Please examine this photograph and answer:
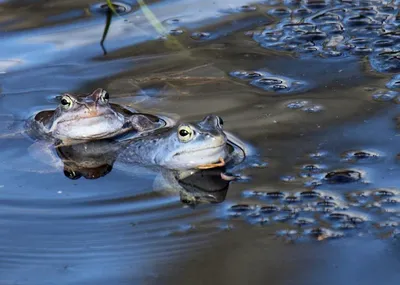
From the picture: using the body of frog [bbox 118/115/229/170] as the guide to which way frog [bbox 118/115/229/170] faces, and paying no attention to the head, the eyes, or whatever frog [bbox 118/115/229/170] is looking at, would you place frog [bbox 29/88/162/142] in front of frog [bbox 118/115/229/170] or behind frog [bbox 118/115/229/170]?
behind

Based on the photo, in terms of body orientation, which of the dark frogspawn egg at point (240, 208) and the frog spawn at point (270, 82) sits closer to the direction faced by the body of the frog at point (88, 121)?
the dark frogspawn egg

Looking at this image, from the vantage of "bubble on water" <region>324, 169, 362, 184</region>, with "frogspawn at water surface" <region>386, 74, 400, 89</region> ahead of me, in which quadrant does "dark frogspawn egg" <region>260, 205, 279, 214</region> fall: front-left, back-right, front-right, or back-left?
back-left

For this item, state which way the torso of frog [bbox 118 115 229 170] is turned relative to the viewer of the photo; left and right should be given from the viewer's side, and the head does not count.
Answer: facing the viewer and to the right of the viewer

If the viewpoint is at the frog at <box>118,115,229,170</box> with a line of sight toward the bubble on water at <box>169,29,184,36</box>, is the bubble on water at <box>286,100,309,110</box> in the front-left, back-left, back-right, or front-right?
front-right

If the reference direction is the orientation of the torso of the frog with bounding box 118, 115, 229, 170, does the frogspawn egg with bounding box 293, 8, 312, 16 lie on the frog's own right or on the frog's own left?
on the frog's own left

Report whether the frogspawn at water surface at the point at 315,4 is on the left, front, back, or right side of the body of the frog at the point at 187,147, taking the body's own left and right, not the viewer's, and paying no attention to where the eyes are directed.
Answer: left
